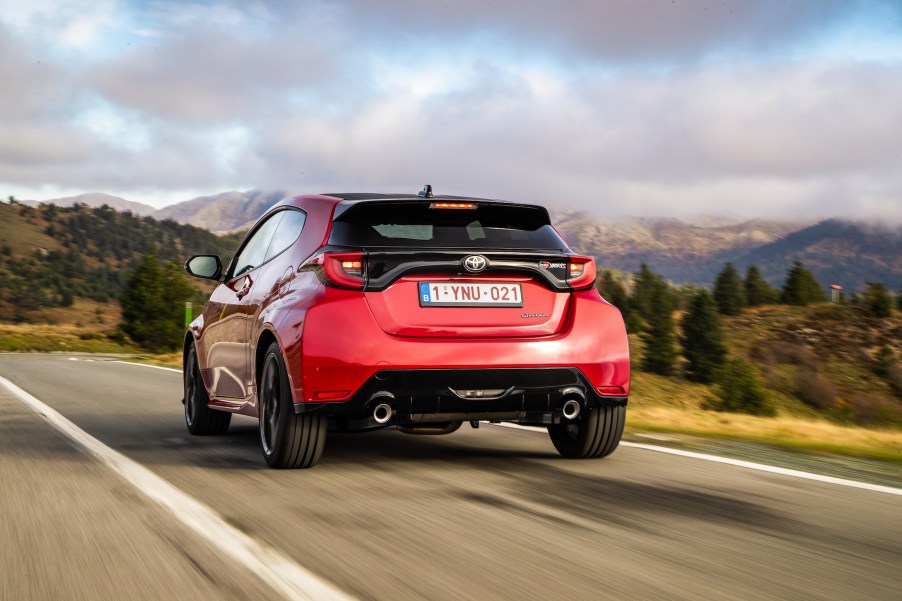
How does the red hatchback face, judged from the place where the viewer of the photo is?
facing away from the viewer and to the left of the viewer
